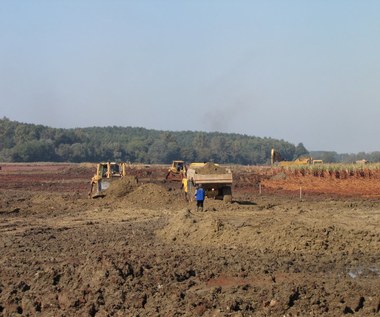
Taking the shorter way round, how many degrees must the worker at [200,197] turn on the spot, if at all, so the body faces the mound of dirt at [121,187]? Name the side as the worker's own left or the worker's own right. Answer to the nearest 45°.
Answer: approximately 45° to the worker's own left

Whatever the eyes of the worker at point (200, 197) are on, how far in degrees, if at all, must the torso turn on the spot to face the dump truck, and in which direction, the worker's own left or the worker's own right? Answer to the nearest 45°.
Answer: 0° — they already face it

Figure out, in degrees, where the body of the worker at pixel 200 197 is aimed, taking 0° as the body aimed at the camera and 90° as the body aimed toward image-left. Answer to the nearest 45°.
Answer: approximately 180°

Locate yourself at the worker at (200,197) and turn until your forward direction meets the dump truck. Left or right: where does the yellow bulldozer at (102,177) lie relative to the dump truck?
left
